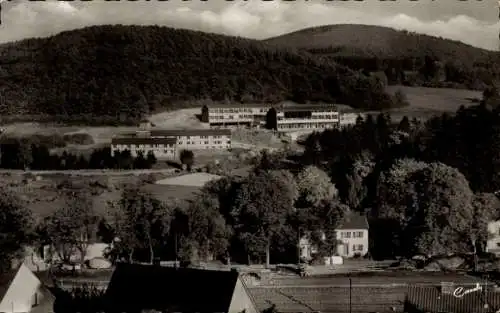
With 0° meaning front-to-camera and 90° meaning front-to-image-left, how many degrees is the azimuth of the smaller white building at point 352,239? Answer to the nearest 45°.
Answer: approximately 0°

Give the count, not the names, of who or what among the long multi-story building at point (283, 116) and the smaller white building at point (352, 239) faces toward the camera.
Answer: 2

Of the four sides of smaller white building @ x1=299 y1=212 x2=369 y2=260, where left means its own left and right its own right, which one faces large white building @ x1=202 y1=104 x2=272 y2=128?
back

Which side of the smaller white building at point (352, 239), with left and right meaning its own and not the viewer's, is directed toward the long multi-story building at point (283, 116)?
back

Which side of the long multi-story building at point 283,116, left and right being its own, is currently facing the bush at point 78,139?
right

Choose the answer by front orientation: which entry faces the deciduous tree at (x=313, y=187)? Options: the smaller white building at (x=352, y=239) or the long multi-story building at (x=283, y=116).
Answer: the long multi-story building

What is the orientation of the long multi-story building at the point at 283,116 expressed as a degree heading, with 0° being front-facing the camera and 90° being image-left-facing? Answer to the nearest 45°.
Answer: approximately 0°
